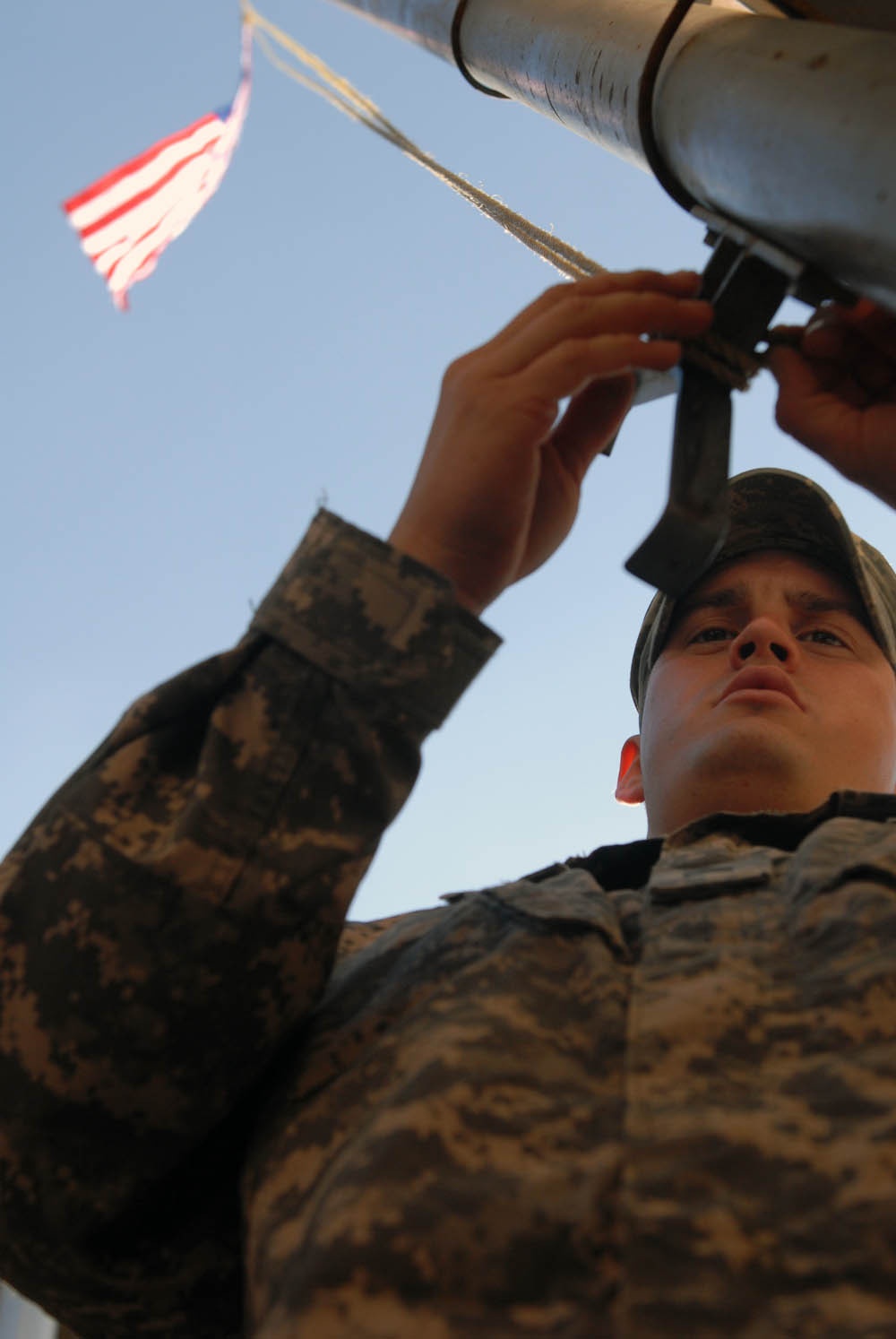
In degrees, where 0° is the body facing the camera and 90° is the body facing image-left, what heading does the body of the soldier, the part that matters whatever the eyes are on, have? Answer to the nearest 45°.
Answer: approximately 0°
